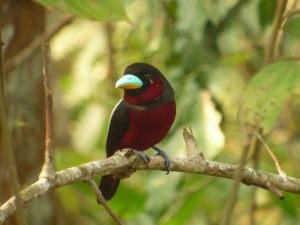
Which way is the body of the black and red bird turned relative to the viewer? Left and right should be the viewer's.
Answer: facing the viewer and to the right of the viewer

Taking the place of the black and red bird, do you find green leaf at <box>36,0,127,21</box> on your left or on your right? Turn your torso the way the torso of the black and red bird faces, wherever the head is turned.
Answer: on your right

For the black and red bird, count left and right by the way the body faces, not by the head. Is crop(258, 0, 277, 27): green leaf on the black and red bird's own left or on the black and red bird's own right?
on the black and red bird's own left

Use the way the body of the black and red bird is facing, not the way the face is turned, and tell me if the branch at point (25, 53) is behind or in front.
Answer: behind
